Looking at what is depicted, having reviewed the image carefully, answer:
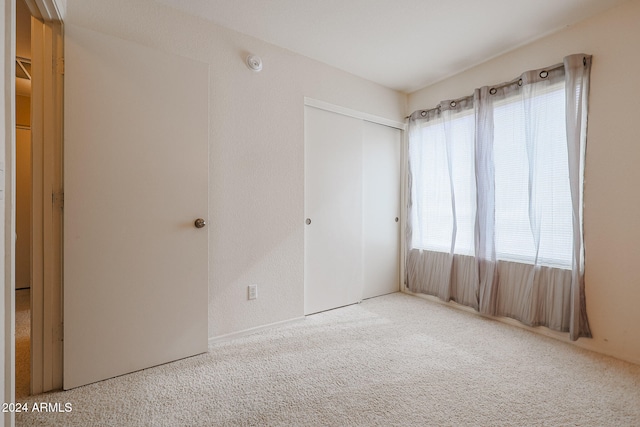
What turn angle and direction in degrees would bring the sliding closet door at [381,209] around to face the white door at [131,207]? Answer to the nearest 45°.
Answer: approximately 90° to its right

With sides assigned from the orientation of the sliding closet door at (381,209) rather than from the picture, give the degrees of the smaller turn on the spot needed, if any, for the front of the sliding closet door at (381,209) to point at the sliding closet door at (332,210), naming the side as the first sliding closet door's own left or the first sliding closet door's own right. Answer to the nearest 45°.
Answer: approximately 90° to the first sliding closet door's own right

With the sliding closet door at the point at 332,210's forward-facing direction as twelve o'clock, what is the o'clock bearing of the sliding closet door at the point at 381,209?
the sliding closet door at the point at 381,209 is roughly at 9 o'clock from the sliding closet door at the point at 332,210.

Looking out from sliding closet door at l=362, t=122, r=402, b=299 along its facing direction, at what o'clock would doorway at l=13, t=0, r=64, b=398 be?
The doorway is roughly at 3 o'clock from the sliding closet door.
